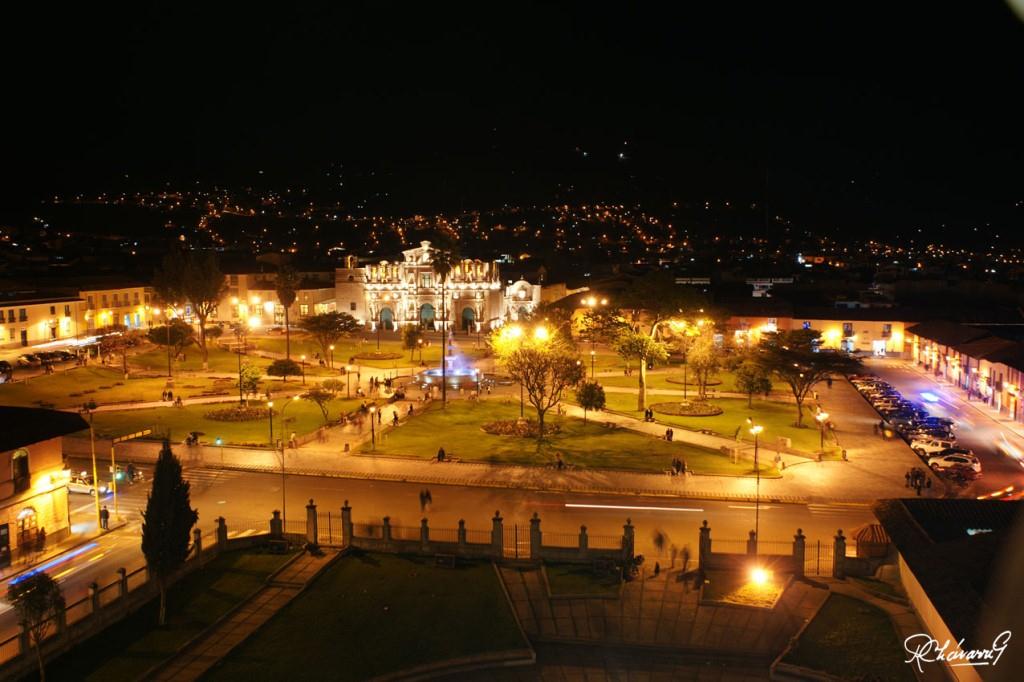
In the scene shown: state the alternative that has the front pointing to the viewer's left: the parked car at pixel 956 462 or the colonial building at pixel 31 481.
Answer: the parked car

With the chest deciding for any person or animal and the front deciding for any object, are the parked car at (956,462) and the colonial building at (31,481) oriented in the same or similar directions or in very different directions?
very different directions

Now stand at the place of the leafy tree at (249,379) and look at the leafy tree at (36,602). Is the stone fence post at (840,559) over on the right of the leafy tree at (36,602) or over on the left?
left

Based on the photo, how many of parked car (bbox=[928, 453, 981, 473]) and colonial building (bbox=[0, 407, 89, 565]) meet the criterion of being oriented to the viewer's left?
1

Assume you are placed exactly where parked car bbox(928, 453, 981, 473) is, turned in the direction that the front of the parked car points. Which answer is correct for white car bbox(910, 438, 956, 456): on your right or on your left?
on your right

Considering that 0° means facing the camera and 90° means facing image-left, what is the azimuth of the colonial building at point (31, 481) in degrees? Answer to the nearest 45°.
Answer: approximately 315°

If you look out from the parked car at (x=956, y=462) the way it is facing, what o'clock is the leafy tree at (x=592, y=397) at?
The leafy tree is roughly at 12 o'clock from the parked car.

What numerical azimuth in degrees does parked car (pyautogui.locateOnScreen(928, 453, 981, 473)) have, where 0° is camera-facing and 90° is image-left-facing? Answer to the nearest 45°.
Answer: approximately 90°

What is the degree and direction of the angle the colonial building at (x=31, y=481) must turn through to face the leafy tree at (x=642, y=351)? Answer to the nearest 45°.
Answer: approximately 45° to its left

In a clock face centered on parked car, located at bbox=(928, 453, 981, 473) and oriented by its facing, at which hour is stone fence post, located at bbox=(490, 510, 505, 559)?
The stone fence post is roughly at 10 o'clock from the parked car.
